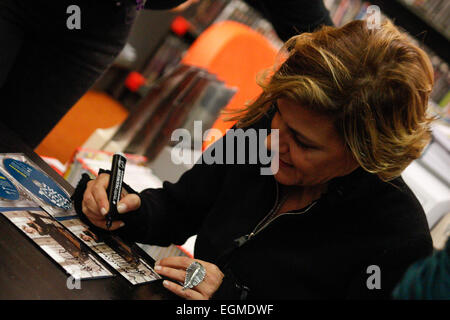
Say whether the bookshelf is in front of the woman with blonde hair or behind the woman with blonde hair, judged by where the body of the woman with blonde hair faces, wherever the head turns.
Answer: behind

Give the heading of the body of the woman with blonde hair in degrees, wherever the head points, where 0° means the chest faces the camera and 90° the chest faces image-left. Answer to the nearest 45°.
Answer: approximately 45°

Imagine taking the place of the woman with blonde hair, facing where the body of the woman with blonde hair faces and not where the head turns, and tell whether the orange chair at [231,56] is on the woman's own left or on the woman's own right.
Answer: on the woman's own right
